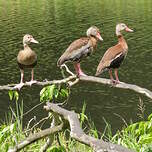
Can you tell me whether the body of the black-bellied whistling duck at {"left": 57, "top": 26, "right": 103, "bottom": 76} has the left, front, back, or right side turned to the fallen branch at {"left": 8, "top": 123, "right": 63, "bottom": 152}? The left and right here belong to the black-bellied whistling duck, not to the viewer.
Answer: right

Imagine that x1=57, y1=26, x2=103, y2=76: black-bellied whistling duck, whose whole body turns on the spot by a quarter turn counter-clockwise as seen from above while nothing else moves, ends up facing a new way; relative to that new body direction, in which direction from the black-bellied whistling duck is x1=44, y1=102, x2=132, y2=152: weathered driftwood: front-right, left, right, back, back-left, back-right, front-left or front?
back

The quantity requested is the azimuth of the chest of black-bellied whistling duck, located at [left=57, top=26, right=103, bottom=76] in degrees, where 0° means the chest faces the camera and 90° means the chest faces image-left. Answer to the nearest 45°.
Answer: approximately 270°

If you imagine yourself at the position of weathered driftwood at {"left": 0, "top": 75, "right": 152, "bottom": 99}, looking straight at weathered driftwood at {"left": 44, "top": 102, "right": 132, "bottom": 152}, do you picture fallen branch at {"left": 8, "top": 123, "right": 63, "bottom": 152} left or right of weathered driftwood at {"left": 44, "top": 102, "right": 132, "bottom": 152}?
right
